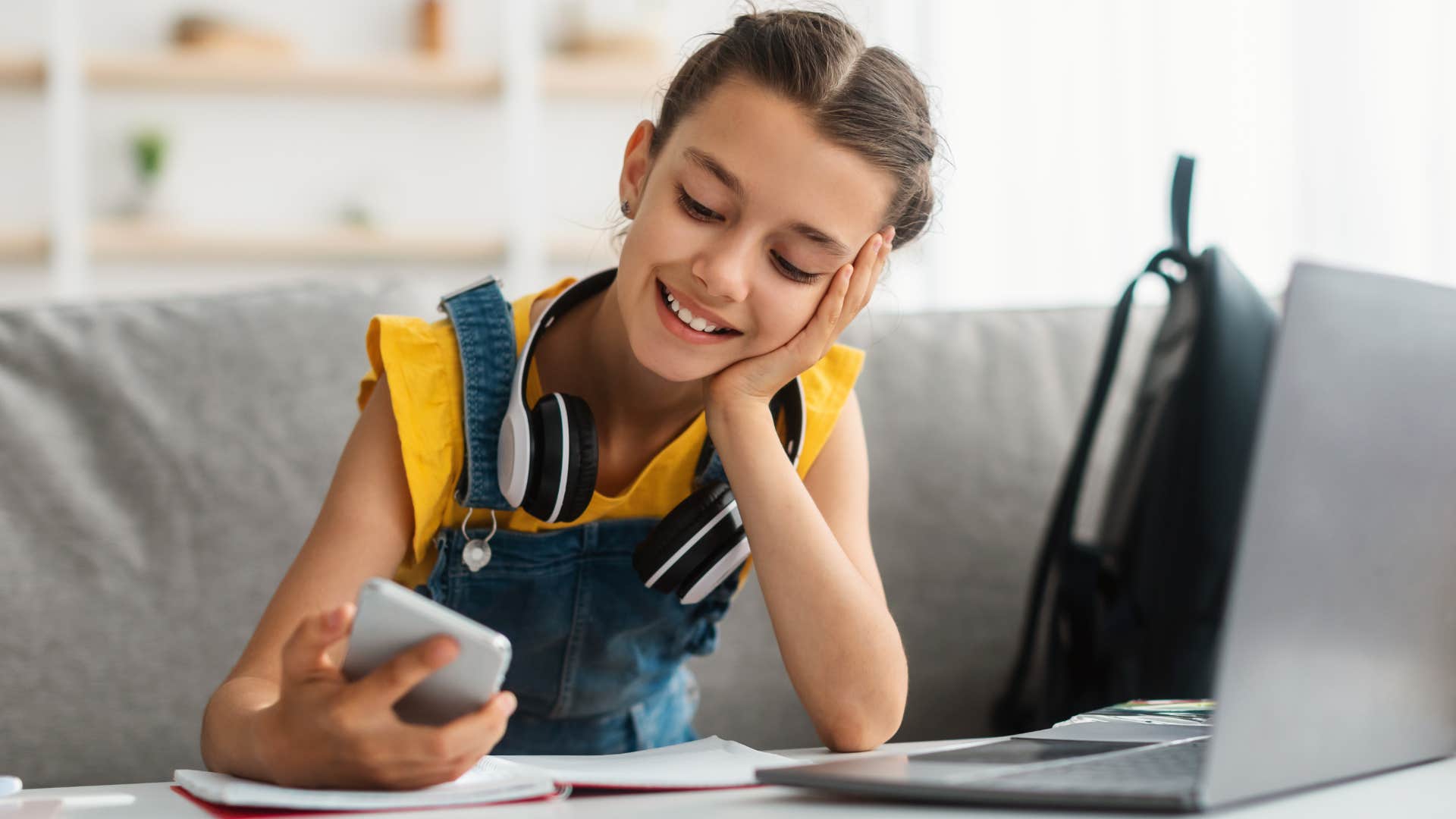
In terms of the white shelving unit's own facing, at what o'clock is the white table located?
The white table is roughly at 12 o'clock from the white shelving unit.

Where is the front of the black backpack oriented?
to the viewer's right

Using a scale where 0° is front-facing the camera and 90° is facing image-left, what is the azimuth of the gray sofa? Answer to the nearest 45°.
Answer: approximately 0°

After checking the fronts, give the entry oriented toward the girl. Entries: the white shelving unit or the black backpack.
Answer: the white shelving unit

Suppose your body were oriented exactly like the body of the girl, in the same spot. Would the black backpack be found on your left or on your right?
on your left

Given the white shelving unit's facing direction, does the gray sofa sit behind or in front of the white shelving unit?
in front

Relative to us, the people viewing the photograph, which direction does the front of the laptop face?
facing away from the viewer and to the left of the viewer

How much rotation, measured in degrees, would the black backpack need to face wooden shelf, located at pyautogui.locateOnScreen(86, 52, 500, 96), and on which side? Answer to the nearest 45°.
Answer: approximately 135° to its left

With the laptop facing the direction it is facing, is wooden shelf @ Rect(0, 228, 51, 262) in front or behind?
in front
